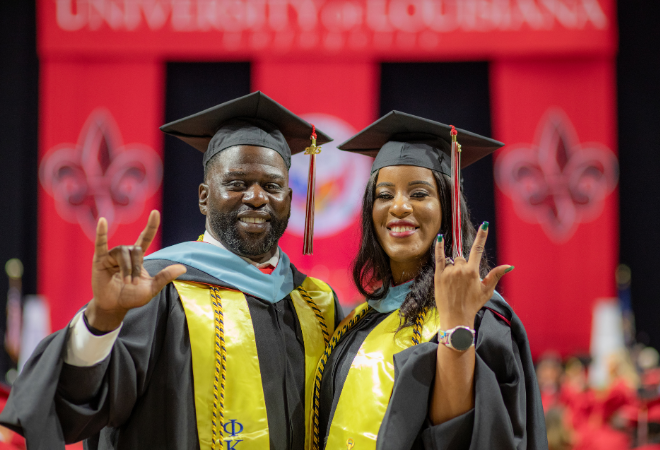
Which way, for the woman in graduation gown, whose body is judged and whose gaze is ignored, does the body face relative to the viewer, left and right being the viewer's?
facing the viewer and to the left of the viewer

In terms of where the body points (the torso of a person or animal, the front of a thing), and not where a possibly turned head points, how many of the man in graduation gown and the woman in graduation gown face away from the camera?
0

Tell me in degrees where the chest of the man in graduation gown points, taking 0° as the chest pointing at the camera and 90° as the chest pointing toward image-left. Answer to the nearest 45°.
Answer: approximately 315°
